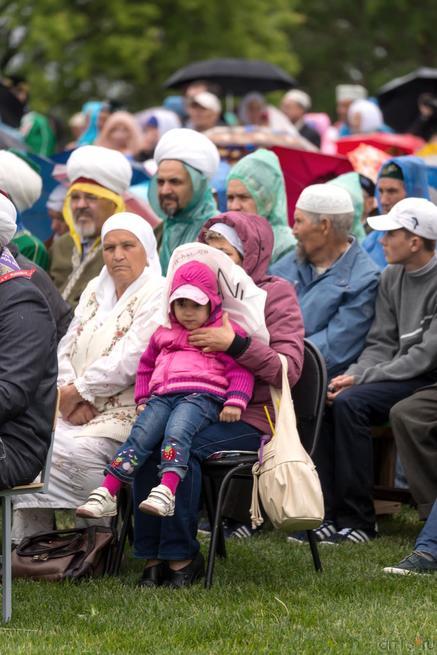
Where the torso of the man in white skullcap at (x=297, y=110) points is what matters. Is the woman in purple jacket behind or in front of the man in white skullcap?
in front

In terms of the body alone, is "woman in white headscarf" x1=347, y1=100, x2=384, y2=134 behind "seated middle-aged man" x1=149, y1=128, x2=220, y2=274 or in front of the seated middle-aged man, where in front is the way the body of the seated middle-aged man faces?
behind

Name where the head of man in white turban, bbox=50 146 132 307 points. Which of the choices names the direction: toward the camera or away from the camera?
toward the camera

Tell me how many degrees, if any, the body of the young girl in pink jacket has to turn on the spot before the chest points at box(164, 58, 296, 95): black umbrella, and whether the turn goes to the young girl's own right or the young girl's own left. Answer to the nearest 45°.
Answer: approximately 135° to the young girl's own right

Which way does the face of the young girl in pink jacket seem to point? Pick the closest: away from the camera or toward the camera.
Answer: toward the camera

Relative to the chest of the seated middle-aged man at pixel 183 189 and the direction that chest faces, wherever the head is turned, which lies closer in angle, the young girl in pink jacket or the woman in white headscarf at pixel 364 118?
the young girl in pink jacket

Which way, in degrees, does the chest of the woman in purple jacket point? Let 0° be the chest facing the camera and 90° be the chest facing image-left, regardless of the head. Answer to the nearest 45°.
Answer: approximately 45°

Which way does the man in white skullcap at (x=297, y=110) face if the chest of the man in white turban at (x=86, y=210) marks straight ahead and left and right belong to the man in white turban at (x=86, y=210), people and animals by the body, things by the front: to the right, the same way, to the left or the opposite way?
the same way

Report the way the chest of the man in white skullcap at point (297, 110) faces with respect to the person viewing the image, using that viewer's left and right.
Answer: facing the viewer and to the left of the viewer

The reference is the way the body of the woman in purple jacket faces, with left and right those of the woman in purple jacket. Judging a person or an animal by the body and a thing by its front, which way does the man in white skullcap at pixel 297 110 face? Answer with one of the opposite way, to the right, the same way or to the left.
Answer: the same way

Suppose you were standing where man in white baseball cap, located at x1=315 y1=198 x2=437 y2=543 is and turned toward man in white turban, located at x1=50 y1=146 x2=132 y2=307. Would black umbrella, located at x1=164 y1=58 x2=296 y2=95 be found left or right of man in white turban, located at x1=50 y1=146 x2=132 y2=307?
right

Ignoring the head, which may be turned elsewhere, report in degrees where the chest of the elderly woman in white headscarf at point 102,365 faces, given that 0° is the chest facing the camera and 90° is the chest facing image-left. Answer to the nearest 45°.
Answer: approximately 45°

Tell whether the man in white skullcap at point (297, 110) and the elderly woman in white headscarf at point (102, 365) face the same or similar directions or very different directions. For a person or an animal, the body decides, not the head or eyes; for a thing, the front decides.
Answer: same or similar directions

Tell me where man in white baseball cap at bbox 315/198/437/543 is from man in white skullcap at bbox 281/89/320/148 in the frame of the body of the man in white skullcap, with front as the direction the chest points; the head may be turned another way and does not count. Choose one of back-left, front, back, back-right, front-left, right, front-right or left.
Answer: front-left

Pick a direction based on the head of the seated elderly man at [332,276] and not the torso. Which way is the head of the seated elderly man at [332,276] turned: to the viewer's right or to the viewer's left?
to the viewer's left

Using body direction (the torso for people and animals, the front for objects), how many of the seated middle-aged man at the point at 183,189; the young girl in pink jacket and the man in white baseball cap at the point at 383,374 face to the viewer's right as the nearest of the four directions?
0

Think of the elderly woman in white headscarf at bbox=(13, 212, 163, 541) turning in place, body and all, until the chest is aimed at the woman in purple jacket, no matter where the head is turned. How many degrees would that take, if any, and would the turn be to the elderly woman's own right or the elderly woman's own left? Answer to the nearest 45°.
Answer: approximately 90° to the elderly woman's own left

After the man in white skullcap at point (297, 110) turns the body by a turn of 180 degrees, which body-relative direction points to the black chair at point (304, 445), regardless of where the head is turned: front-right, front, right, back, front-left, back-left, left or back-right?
back-right
